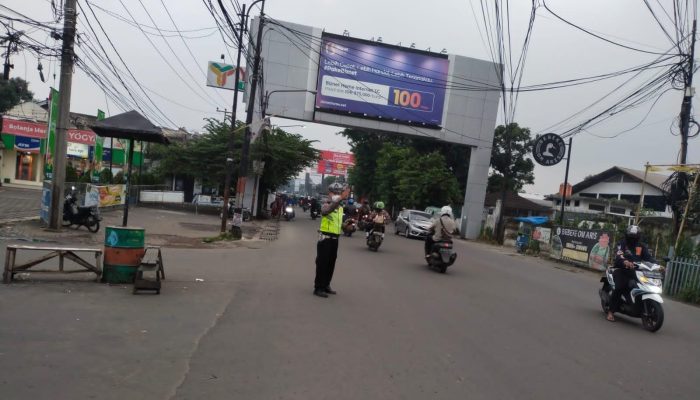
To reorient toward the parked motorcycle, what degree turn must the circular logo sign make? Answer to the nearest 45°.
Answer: approximately 45° to its right

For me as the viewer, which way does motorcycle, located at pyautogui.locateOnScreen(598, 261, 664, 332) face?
facing the viewer and to the right of the viewer

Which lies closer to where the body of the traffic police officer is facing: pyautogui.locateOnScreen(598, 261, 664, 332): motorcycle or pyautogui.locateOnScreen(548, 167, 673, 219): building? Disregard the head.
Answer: the motorcycle

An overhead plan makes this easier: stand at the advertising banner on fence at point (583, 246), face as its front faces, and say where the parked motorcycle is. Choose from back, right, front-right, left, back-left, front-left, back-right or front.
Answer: front

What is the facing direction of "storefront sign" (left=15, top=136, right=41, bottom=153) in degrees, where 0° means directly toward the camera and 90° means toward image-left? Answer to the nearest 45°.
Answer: approximately 315°

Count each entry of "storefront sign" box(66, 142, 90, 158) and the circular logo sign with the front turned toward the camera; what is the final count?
2

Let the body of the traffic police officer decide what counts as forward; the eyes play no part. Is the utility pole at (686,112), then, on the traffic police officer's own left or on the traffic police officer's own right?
on the traffic police officer's own left

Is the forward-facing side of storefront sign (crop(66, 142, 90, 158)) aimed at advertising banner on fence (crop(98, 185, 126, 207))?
yes

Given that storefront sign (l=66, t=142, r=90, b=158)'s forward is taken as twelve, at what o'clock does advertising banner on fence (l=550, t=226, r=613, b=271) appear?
The advertising banner on fence is roughly at 11 o'clock from the storefront sign.

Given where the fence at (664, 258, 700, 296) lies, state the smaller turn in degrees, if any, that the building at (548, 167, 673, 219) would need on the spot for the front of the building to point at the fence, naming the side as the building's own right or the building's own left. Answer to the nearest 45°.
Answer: approximately 45° to the building's own left

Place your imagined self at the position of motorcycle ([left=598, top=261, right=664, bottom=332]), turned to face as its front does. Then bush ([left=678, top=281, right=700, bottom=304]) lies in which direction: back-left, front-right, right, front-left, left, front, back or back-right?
back-left

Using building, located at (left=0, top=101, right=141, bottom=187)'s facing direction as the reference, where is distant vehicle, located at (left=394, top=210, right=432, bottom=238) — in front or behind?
in front

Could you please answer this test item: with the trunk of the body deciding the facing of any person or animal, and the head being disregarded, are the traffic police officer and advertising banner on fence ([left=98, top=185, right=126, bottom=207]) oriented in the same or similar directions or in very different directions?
same or similar directions

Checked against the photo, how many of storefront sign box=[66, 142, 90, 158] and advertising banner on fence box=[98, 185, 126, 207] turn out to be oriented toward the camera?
2

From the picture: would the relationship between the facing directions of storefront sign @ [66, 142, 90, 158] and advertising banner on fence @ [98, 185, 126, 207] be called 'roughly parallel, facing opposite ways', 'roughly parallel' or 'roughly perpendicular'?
roughly parallel
